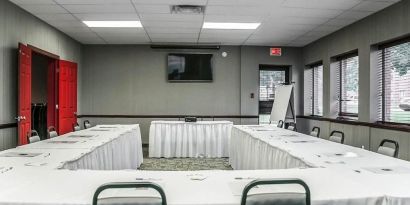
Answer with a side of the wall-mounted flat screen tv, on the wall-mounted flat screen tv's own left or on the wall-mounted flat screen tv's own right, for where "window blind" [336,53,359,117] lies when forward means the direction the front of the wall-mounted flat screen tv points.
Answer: on the wall-mounted flat screen tv's own left

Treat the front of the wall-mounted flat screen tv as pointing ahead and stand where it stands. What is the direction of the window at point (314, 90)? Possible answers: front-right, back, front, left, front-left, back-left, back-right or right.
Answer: left

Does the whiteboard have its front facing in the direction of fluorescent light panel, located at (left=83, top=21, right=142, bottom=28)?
yes

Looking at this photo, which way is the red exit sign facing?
toward the camera

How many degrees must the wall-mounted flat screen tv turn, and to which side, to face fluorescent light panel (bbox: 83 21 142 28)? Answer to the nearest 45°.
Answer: approximately 45° to its right

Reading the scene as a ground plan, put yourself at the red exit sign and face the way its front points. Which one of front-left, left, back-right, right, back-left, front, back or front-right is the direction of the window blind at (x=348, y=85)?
front-left

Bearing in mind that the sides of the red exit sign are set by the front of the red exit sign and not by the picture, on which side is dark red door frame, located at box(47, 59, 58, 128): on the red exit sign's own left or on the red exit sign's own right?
on the red exit sign's own right

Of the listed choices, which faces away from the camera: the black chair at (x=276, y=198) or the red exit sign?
the black chair

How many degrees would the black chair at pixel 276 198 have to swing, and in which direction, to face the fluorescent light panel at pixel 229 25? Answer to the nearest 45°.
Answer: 0° — it already faces it

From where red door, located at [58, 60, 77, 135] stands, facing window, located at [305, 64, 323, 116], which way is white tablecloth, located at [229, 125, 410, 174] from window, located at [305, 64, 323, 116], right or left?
right

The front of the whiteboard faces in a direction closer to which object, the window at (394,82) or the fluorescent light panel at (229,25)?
the fluorescent light panel

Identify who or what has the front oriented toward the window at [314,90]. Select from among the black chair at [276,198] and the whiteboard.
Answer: the black chair

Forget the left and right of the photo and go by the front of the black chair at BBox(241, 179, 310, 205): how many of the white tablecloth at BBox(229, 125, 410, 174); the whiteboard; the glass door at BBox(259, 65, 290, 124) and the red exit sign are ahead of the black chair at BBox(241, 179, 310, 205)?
4

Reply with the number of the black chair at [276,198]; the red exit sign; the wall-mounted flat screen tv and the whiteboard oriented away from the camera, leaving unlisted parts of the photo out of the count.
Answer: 1

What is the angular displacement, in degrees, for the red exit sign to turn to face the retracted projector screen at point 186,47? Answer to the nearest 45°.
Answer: approximately 90° to its right

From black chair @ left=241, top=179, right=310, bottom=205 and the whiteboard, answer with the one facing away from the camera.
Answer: the black chair

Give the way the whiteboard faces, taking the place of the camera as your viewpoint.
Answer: facing the viewer and to the left of the viewer

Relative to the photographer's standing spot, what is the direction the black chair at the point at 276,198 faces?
facing away from the viewer

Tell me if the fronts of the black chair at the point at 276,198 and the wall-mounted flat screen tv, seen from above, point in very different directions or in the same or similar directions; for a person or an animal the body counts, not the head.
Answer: very different directions
